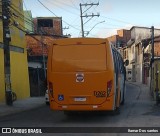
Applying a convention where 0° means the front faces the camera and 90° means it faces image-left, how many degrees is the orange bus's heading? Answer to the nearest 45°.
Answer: approximately 180°

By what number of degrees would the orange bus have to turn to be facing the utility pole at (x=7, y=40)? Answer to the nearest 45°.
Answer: approximately 45° to its left
